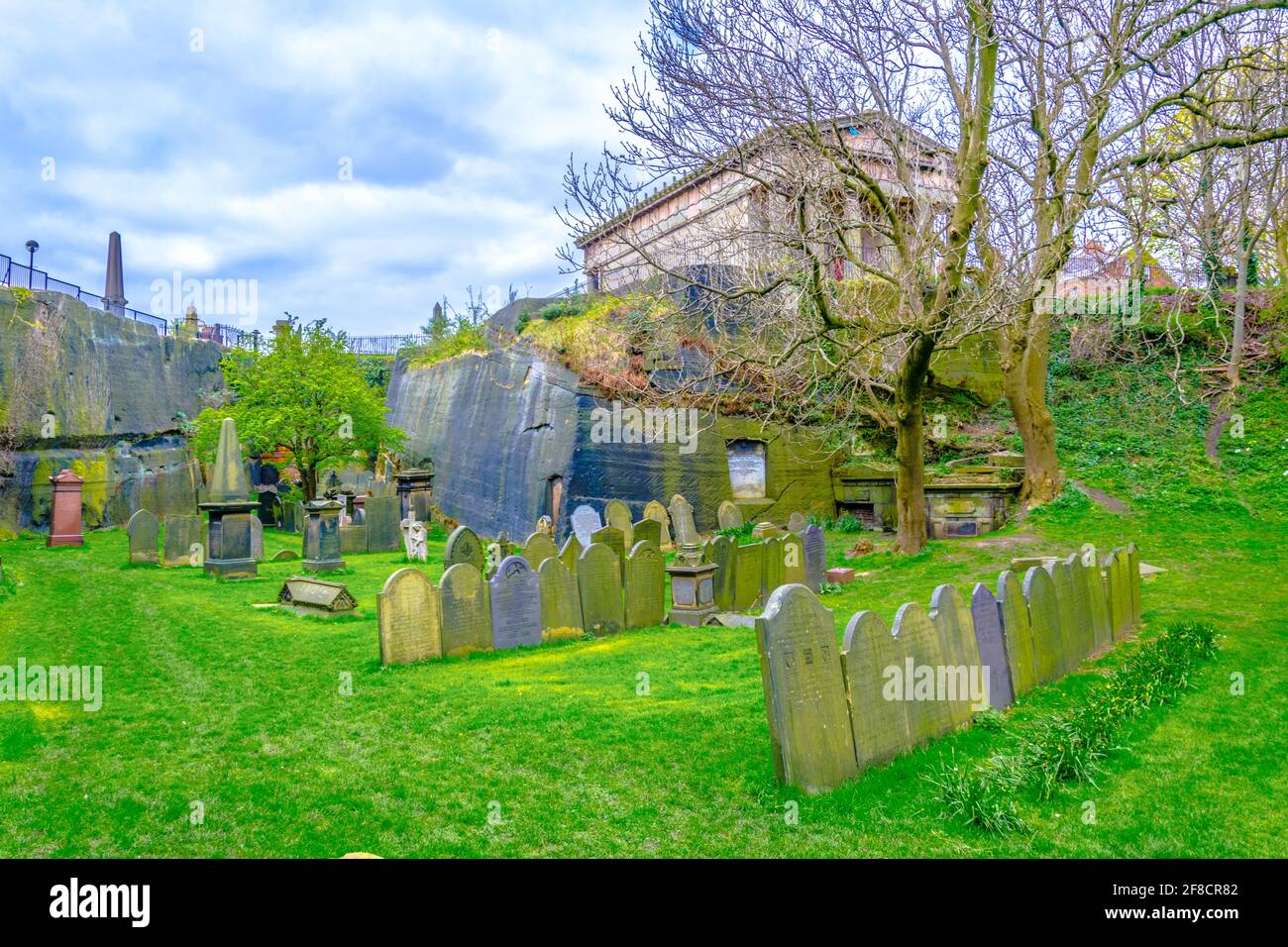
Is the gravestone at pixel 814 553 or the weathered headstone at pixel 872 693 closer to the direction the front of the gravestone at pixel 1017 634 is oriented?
the weathered headstone

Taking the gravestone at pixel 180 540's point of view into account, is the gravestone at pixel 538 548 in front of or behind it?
in front

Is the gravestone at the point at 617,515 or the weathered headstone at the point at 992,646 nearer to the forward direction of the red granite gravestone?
the weathered headstone

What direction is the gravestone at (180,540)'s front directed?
toward the camera

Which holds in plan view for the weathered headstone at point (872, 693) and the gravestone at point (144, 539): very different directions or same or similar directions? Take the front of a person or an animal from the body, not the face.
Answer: same or similar directions

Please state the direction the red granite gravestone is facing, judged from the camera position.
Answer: facing the viewer

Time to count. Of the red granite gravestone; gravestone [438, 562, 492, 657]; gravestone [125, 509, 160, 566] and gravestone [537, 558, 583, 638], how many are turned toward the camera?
4

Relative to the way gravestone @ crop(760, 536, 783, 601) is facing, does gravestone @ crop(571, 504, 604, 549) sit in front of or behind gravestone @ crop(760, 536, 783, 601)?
behind

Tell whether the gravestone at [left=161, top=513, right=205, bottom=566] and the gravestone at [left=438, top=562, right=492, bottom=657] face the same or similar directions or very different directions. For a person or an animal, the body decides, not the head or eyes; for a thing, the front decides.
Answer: same or similar directions

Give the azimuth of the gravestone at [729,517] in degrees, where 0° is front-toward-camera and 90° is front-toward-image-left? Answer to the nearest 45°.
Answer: approximately 0°

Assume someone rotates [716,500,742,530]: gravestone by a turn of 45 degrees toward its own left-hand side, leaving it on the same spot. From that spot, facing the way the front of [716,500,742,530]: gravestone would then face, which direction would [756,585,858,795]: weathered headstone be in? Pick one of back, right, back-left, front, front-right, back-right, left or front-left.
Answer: front-right

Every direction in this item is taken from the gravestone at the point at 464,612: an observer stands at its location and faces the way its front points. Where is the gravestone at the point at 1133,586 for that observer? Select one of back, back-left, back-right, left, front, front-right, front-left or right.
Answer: left

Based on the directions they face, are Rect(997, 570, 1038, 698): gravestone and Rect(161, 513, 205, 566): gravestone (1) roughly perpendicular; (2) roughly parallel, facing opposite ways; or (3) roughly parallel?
roughly parallel
